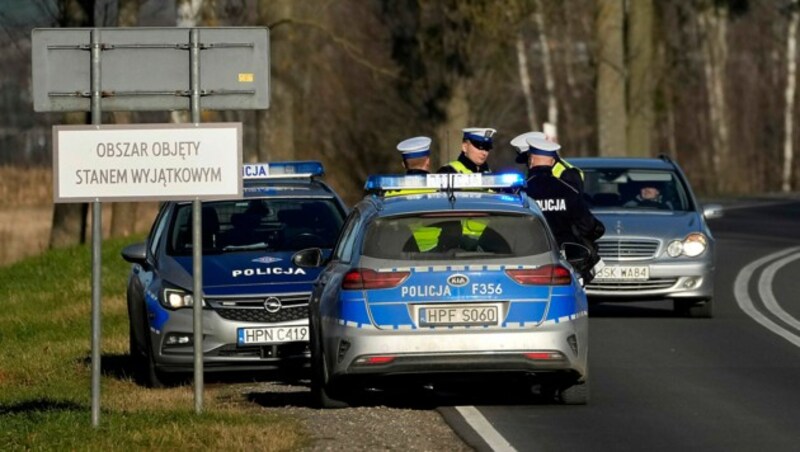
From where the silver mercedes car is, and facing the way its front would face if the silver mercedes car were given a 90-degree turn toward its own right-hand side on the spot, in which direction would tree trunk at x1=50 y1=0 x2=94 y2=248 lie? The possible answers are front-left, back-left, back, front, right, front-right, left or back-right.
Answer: front-right

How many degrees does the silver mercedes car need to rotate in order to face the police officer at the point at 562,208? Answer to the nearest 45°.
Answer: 0° — it already faces them

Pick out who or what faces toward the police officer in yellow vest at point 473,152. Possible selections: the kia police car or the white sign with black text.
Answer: the kia police car

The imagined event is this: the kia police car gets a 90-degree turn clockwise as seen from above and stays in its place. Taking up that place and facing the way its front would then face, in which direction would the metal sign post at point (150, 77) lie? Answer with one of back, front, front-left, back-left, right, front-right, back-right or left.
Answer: back

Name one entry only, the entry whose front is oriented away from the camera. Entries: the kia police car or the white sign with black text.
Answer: the kia police car

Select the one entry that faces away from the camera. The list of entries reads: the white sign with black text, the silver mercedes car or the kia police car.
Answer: the kia police car

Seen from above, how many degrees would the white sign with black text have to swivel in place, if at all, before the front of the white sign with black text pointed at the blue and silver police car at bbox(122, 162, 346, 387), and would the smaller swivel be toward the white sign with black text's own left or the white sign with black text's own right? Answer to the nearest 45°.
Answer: approximately 180°

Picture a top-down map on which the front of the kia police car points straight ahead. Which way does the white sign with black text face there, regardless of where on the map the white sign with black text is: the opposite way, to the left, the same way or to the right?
the opposite way

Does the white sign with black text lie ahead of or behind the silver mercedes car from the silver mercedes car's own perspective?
ahead

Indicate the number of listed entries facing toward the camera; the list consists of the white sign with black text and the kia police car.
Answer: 1

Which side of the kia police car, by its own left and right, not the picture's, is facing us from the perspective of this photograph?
back

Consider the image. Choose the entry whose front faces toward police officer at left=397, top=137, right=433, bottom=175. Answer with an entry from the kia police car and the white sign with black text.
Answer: the kia police car
